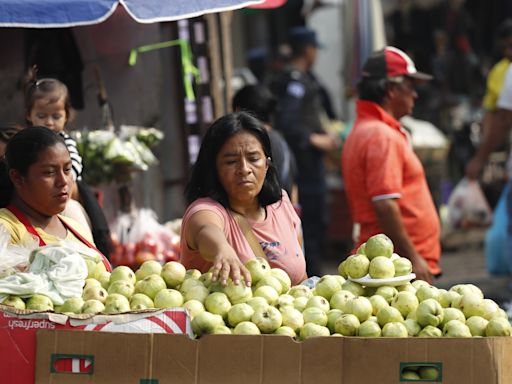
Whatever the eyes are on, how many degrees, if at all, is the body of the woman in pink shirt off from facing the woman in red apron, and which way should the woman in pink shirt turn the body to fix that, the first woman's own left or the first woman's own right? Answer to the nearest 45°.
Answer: approximately 90° to the first woman's own right

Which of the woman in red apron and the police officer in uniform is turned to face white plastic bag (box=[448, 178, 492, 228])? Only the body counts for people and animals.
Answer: the police officer in uniform

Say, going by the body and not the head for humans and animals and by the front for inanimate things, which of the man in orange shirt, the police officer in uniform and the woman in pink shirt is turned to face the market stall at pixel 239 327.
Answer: the woman in pink shirt

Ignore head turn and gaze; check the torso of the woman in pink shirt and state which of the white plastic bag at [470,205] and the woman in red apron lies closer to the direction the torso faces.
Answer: the woman in red apron

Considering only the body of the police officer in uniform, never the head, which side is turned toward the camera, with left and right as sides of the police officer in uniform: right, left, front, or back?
right

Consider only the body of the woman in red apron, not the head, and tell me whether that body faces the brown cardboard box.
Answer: yes

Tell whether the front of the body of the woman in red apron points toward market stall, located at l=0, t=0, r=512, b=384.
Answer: yes

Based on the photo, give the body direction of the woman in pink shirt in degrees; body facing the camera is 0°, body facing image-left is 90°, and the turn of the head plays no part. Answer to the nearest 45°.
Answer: approximately 0°

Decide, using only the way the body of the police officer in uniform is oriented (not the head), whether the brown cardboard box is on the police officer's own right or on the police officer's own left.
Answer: on the police officer's own right
